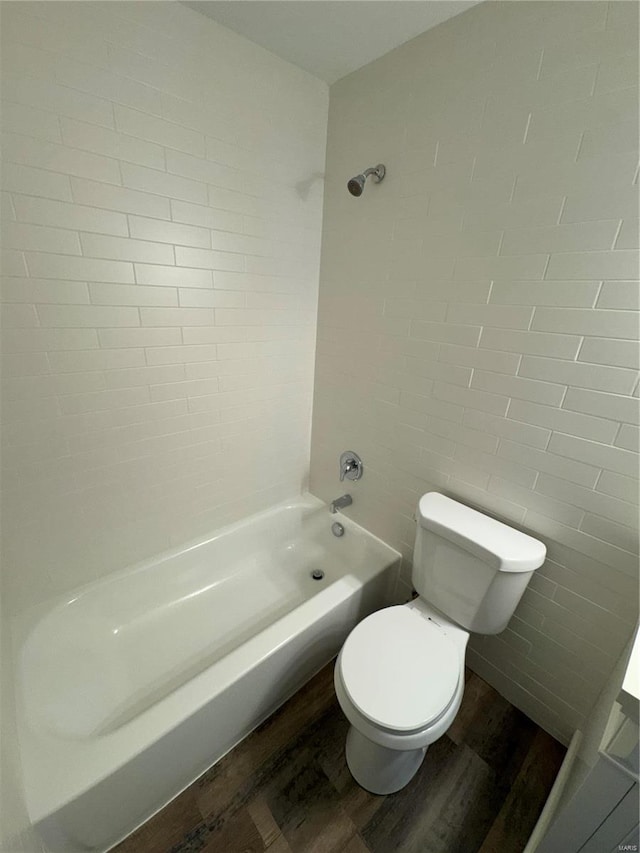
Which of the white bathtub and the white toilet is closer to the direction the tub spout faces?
the white bathtub

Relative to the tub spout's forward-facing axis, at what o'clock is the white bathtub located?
The white bathtub is roughly at 12 o'clock from the tub spout.

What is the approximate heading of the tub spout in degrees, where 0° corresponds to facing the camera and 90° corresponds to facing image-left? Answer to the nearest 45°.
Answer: approximately 45°

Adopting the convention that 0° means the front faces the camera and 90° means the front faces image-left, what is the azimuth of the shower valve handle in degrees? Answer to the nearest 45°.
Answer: approximately 45°

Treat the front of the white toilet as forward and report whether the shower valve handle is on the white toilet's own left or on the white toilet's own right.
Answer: on the white toilet's own right

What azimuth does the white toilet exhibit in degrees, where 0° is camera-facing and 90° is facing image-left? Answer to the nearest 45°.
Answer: approximately 45°
